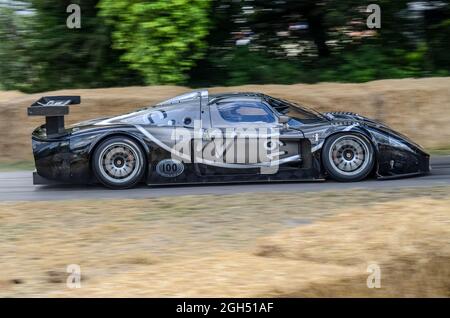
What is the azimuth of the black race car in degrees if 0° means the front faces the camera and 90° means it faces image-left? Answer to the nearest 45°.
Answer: approximately 270°
